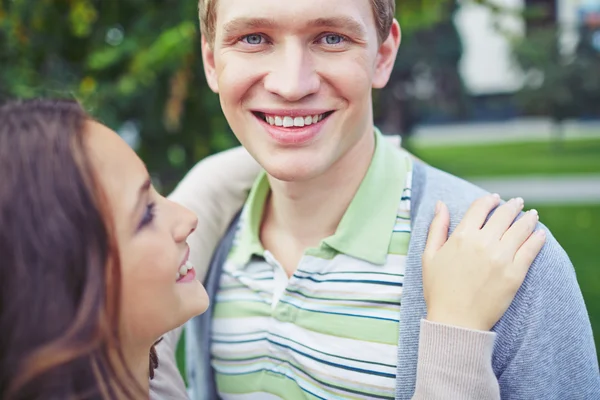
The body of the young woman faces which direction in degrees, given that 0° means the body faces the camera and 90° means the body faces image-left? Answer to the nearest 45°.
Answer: approximately 270°

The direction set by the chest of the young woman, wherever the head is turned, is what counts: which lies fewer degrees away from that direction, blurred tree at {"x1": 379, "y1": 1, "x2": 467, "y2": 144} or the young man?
the young man

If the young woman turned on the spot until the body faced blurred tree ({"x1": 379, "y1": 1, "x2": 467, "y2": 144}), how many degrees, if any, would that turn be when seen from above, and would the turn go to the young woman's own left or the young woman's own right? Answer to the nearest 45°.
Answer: approximately 90° to the young woman's own left

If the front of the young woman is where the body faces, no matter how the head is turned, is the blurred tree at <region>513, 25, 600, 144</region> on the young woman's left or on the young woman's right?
on the young woman's left

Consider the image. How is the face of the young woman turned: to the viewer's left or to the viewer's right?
to the viewer's right

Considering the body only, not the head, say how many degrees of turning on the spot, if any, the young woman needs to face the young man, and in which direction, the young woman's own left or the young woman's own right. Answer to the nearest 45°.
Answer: approximately 45° to the young woman's own left
